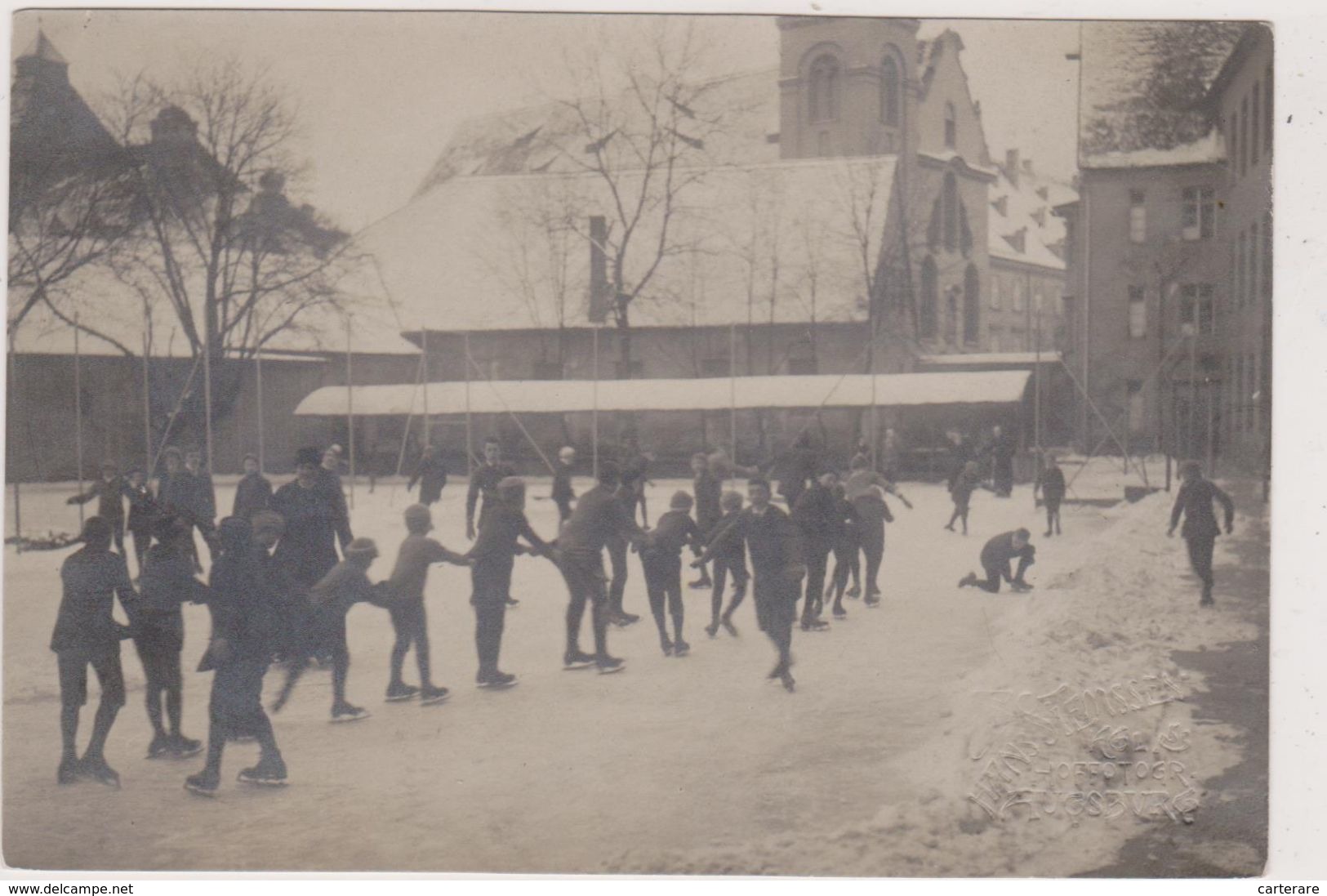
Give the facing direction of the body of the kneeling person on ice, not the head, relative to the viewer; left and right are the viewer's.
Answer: facing to the right of the viewer

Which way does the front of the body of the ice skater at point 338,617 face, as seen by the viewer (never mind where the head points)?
to the viewer's right

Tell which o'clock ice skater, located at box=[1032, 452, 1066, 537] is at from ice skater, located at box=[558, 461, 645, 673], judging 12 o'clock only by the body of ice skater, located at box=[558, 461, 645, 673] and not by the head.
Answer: ice skater, located at box=[1032, 452, 1066, 537] is roughly at 12 o'clock from ice skater, located at box=[558, 461, 645, 673].

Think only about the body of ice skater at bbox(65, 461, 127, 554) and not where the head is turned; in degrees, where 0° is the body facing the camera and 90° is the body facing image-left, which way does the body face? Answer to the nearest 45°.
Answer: approximately 45°

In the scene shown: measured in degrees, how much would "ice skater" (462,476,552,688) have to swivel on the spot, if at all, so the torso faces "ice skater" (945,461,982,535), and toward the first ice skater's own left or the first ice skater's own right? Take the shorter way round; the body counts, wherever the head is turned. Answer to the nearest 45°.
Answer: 0° — they already face them
